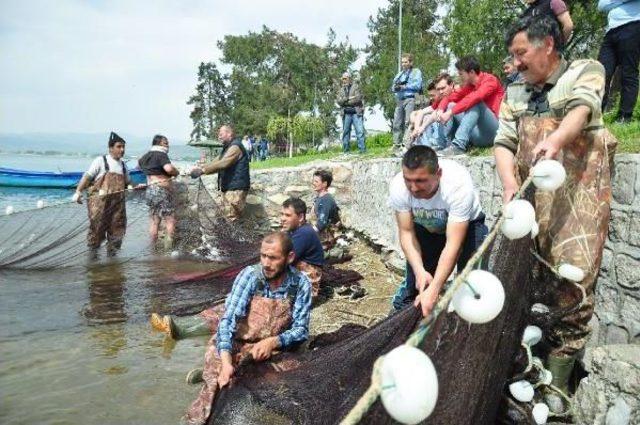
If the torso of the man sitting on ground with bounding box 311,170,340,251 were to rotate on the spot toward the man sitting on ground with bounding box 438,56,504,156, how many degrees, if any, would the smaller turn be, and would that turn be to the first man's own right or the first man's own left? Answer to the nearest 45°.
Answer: approximately 135° to the first man's own left

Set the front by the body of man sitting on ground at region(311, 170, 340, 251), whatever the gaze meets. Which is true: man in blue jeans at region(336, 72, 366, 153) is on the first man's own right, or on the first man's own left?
on the first man's own right

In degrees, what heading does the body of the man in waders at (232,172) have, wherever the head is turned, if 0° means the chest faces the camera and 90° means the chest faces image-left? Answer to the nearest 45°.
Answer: approximately 90°

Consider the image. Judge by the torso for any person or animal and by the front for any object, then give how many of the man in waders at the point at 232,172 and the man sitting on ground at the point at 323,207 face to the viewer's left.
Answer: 2

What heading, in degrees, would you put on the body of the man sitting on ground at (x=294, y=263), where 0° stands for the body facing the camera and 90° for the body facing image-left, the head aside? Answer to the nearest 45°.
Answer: approximately 90°

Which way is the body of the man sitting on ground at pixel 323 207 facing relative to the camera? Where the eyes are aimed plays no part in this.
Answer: to the viewer's left

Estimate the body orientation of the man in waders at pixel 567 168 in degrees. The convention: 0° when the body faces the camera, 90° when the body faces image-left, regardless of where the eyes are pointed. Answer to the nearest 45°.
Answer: approximately 45°

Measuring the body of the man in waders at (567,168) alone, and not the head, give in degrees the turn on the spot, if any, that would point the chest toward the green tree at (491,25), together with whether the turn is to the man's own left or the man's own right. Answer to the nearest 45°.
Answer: approximately 135° to the man's own right

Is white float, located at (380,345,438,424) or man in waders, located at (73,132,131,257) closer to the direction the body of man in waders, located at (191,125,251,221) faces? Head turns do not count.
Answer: the man in waders
